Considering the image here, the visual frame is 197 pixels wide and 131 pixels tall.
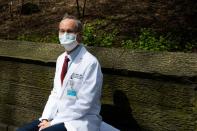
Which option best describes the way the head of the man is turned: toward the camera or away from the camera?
toward the camera

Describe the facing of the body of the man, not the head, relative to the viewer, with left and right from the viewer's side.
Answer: facing the viewer and to the left of the viewer
